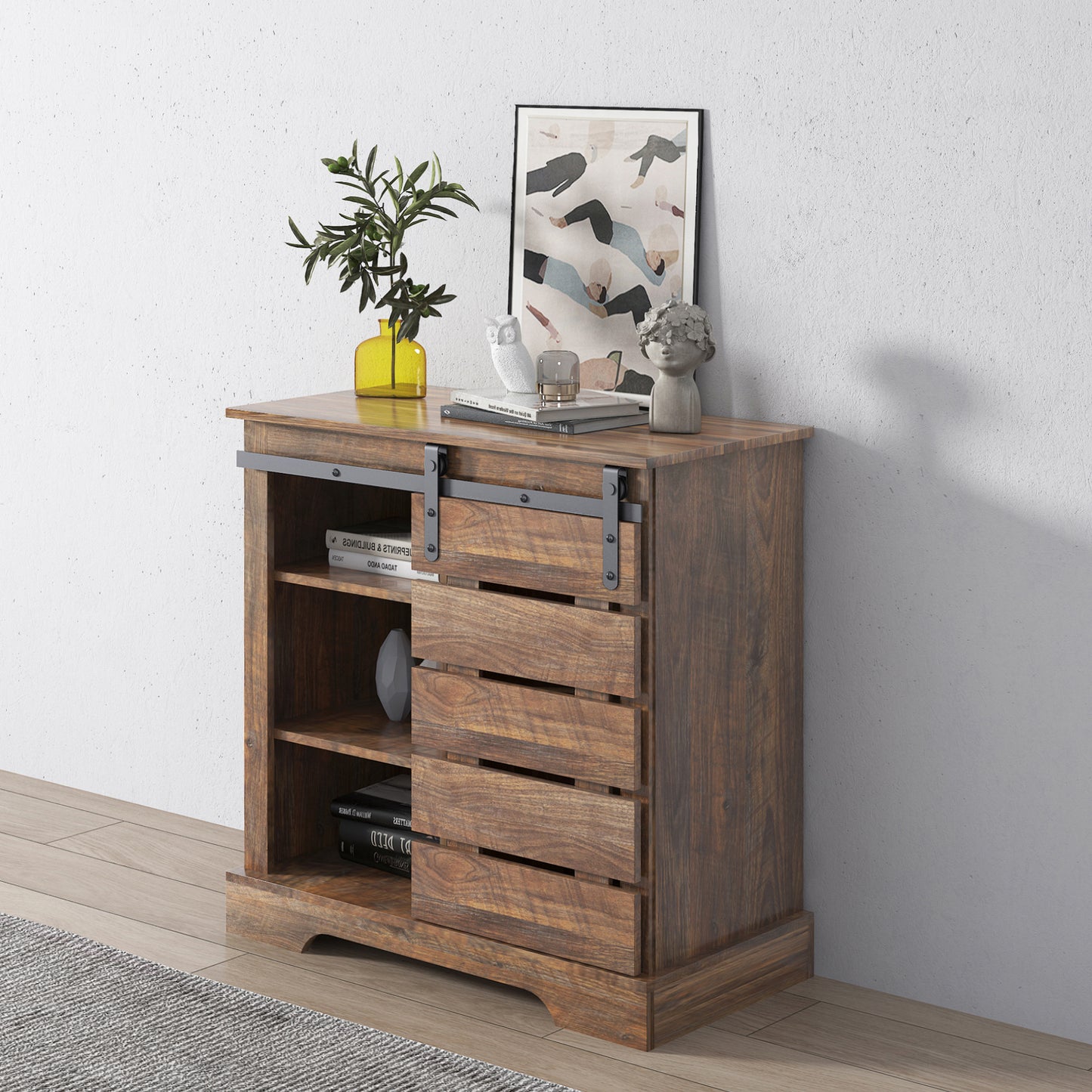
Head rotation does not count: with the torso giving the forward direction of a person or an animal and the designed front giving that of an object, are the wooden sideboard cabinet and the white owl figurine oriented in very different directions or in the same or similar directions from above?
same or similar directions

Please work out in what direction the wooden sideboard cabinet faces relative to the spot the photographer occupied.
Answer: facing the viewer and to the left of the viewer

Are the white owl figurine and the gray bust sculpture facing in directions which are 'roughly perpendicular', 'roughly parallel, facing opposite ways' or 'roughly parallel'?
roughly parallel
